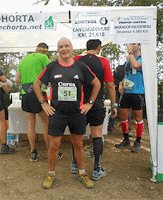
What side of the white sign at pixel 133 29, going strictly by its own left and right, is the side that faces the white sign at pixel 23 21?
right

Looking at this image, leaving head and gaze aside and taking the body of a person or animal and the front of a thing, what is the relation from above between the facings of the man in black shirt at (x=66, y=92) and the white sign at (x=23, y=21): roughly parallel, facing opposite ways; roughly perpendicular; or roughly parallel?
roughly parallel

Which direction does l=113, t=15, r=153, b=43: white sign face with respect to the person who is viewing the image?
facing the viewer

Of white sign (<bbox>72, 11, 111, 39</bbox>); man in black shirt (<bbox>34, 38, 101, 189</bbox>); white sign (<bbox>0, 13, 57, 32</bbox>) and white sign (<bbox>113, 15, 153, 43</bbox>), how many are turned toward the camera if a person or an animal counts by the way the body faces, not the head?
4

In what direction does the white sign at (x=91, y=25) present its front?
toward the camera

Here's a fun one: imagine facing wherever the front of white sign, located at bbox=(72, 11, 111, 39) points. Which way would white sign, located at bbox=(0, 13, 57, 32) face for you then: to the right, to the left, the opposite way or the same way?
the same way

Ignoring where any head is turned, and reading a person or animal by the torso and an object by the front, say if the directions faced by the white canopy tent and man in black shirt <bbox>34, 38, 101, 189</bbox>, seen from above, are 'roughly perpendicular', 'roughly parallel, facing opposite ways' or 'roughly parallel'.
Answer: roughly parallel

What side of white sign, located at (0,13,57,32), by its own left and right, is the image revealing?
front

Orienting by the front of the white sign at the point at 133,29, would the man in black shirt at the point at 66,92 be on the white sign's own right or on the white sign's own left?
on the white sign's own right

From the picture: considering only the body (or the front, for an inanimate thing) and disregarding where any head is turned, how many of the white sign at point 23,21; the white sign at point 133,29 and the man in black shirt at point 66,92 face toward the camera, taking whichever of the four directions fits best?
3

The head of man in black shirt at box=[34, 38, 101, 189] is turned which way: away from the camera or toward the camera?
toward the camera

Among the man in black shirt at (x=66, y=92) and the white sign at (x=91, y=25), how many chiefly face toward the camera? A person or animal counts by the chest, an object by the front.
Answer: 2

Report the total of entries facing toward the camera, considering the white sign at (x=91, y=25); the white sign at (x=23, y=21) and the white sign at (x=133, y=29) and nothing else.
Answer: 3

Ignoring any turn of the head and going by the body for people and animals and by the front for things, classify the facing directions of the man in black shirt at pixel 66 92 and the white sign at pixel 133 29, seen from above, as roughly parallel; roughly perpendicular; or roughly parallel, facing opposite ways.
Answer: roughly parallel
